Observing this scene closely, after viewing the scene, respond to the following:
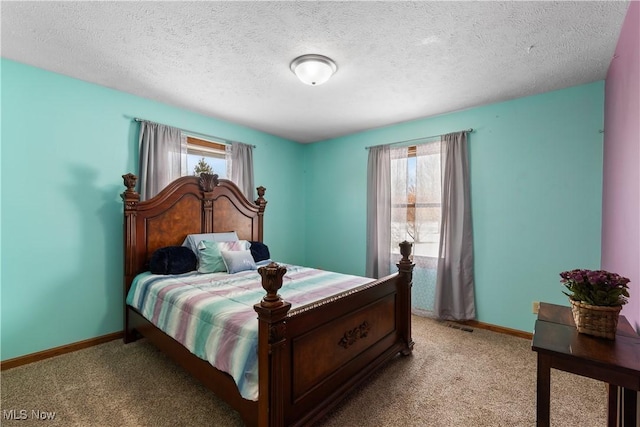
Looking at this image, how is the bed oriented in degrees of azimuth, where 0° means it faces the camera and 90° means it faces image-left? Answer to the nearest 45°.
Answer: approximately 315°

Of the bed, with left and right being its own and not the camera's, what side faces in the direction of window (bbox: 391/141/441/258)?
left

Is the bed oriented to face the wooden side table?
yes

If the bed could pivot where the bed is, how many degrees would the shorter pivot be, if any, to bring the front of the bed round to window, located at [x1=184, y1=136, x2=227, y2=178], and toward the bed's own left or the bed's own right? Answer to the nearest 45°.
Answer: approximately 180°

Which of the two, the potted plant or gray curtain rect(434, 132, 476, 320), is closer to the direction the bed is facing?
the potted plant

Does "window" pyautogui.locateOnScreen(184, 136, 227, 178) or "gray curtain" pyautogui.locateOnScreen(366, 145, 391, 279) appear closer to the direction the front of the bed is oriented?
the gray curtain

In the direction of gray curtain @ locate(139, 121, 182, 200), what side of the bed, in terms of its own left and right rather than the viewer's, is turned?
back
